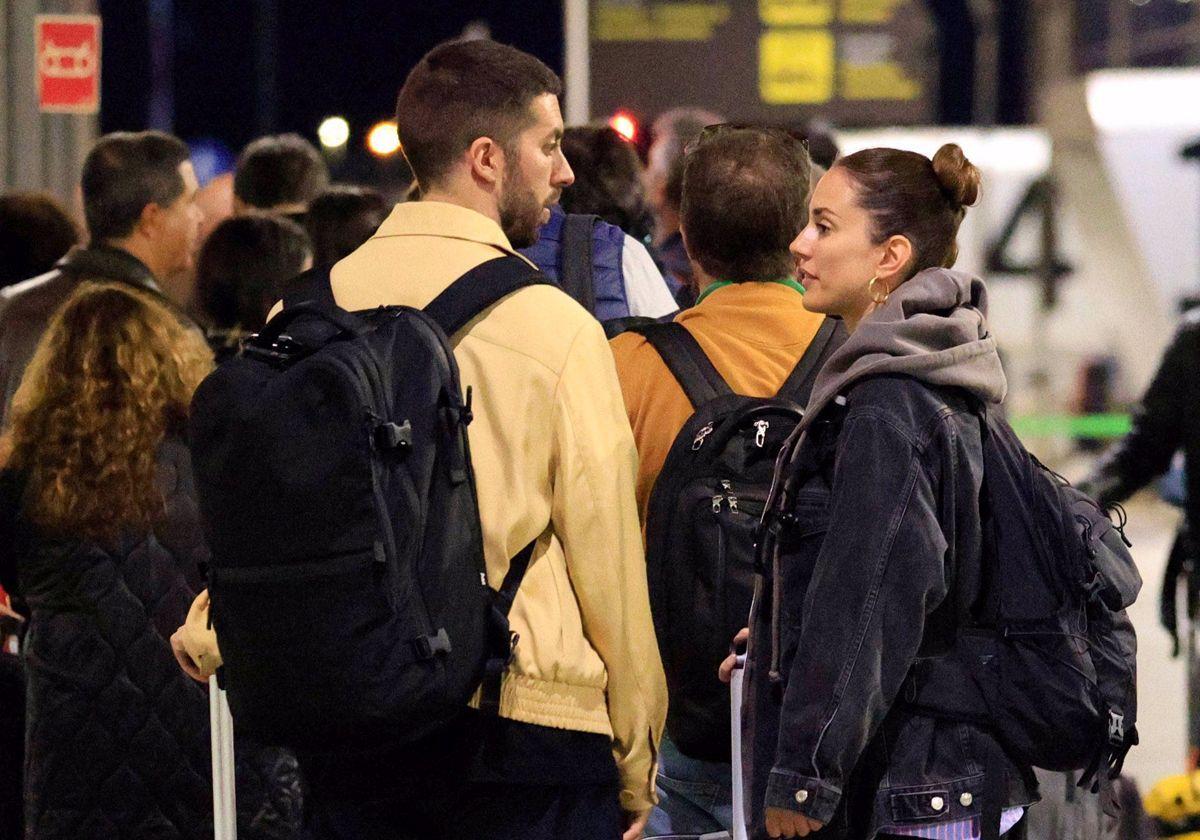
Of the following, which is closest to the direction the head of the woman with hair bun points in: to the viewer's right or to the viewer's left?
to the viewer's left

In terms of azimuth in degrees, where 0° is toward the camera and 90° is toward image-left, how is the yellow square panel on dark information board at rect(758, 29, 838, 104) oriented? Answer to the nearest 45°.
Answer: approximately 0°

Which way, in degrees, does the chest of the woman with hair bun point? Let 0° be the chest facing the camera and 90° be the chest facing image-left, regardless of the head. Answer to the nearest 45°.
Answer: approximately 90°

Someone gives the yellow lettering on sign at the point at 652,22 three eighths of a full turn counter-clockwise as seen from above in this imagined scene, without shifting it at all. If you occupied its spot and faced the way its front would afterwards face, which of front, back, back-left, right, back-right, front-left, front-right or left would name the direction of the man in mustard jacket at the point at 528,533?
back-right

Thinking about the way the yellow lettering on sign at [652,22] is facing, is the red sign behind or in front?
in front

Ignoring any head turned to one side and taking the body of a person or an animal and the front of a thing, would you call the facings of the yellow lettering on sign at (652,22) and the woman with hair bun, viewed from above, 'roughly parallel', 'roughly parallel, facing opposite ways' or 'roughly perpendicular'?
roughly perpendicular

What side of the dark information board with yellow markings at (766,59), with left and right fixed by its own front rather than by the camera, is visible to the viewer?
front

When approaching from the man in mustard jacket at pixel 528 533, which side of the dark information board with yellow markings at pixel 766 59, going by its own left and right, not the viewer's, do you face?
front

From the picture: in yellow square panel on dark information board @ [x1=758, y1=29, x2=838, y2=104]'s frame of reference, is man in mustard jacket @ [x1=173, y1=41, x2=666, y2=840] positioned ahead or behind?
ahead

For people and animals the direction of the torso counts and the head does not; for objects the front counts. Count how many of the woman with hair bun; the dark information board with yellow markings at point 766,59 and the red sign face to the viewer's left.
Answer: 1

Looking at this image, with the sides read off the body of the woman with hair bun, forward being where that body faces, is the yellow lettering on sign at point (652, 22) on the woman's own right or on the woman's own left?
on the woman's own right

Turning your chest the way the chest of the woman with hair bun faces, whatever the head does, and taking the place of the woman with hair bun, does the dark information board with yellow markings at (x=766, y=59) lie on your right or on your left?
on your right

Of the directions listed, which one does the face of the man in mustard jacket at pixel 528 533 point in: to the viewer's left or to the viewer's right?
to the viewer's right

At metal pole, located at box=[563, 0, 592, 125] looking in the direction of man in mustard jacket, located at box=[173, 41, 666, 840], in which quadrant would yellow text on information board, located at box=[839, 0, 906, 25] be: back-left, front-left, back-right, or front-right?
back-left

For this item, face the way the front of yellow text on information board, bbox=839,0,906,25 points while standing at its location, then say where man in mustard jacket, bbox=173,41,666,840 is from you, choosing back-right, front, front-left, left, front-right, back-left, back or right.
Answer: front
